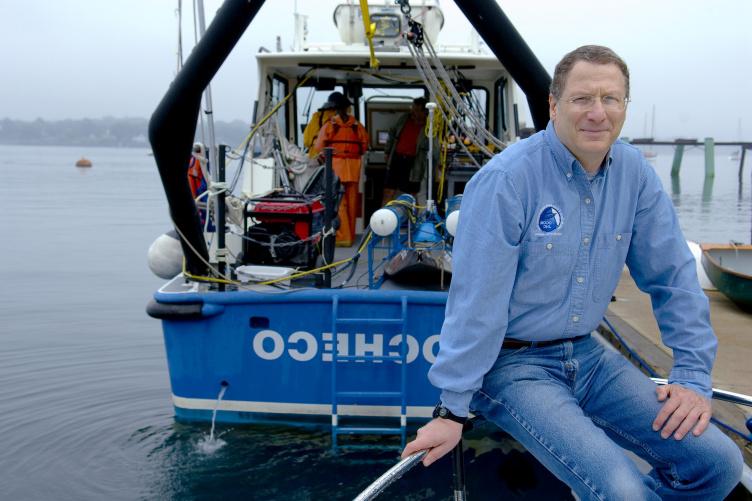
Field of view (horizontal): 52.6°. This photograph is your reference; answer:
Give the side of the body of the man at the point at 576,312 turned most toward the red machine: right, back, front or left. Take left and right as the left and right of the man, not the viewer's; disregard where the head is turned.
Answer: back

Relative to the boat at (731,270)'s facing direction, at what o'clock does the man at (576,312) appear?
The man is roughly at 9 o'clock from the boat.

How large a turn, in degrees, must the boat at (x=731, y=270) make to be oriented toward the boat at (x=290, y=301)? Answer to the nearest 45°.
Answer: approximately 45° to its left

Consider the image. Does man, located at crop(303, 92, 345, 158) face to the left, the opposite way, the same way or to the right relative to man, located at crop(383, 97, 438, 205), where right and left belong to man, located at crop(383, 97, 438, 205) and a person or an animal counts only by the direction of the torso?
the opposite way

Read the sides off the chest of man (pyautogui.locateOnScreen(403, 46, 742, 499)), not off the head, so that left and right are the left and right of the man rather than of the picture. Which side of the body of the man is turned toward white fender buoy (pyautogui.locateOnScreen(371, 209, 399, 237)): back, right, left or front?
back

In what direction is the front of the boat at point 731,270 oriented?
to the viewer's left

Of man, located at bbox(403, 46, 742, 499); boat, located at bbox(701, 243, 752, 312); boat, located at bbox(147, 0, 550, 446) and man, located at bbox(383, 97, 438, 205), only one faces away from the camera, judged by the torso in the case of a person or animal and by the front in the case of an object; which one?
boat, located at bbox(147, 0, 550, 446)
